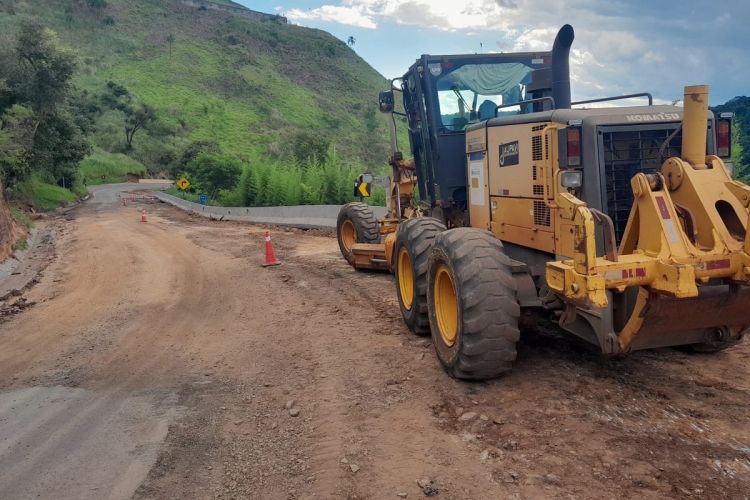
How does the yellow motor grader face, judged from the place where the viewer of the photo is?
facing away from the viewer and to the left of the viewer

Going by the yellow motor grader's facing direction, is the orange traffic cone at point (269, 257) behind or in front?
in front

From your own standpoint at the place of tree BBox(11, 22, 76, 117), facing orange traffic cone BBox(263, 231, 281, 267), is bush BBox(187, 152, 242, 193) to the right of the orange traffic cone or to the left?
left

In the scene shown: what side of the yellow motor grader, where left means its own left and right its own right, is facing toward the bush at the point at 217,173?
front

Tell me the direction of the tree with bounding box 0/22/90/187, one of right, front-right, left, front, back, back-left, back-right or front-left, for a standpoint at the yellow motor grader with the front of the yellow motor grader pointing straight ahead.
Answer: front

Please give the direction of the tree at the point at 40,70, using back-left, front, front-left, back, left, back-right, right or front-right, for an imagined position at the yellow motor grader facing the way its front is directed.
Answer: front

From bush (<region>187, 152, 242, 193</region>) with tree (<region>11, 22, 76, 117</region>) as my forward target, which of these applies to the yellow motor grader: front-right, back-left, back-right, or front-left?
back-left

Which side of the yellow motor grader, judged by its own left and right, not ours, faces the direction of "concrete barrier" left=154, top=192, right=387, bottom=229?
front

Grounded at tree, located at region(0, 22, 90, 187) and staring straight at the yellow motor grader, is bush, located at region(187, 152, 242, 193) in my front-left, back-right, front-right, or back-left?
front-left
